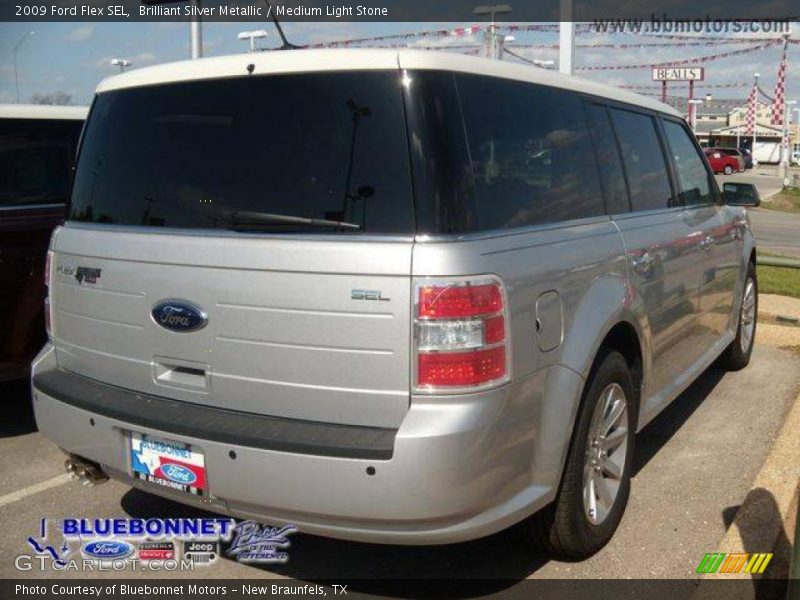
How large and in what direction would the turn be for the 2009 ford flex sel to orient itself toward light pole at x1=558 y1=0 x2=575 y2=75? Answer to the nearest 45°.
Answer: approximately 45° to its left

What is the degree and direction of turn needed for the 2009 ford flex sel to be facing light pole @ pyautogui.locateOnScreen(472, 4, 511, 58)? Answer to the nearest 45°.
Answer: approximately 45° to its left

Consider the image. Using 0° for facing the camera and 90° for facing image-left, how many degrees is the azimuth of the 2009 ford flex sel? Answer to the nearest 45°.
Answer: approximately 225°

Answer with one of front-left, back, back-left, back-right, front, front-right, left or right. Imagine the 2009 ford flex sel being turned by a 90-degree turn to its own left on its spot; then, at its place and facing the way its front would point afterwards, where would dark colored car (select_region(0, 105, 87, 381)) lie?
front

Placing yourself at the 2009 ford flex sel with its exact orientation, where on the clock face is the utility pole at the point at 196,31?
The utility pole is roughly at 10 o'clock from the 2009 ford flex sel.
